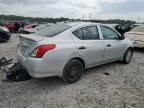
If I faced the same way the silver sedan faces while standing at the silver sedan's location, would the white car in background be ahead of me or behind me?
ahead

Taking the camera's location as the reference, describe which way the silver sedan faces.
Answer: facing away from the viewer and to the right of the viewer
